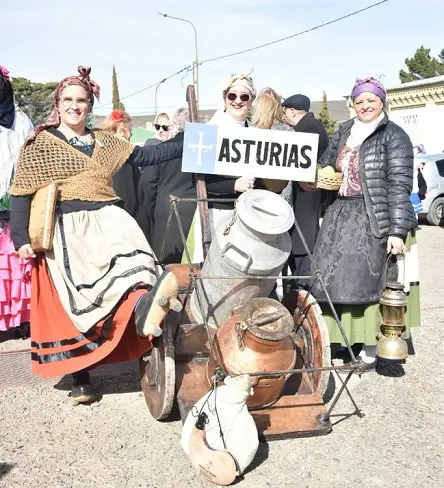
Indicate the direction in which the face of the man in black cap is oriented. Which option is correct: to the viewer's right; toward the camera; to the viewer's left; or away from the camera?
to the viewer's left

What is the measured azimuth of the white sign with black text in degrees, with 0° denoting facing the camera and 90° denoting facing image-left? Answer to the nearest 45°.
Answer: approximately 0°

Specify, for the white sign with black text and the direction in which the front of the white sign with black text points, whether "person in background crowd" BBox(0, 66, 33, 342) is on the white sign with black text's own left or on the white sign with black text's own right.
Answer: on the white sign with black text's own right
